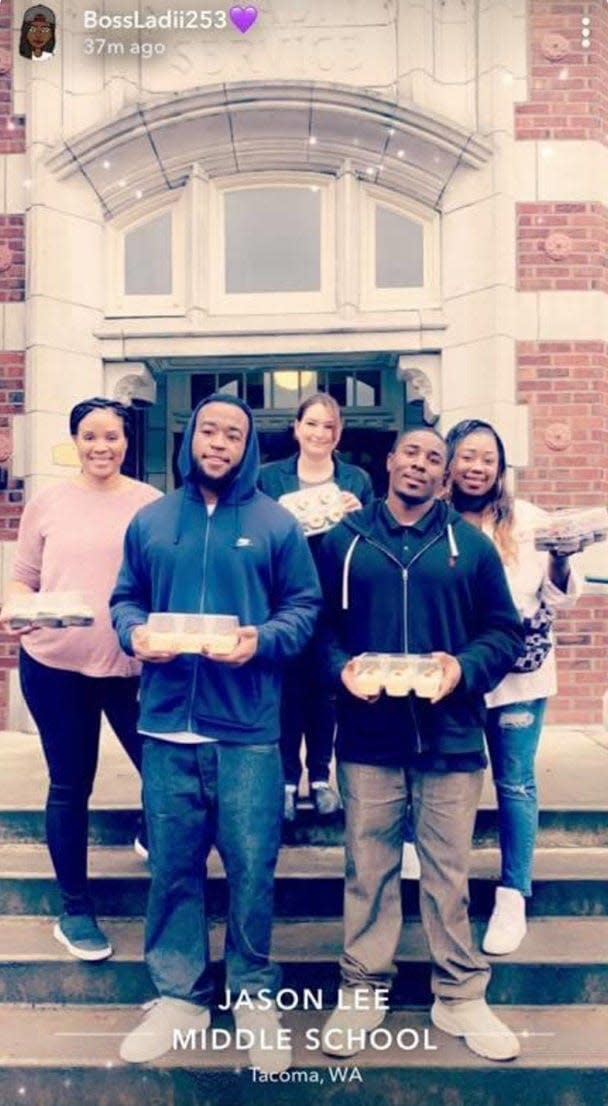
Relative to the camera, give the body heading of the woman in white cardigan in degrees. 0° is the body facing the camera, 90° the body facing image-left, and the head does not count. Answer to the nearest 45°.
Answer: approximately 0°

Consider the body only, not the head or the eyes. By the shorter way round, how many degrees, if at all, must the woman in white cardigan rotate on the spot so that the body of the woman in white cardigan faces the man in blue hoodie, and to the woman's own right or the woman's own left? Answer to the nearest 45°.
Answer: approximately 45° to the woman's own right

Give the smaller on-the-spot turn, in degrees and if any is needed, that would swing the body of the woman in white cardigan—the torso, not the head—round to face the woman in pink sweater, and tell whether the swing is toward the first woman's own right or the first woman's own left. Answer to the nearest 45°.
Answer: approximately 90° to the first woman's own right

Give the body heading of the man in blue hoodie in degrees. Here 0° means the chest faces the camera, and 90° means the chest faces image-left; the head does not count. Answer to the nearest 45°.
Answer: approximately 0°

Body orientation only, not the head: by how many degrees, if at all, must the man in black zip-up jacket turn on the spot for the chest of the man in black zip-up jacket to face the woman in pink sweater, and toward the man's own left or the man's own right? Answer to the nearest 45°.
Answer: approximately 90° to the man's own right
